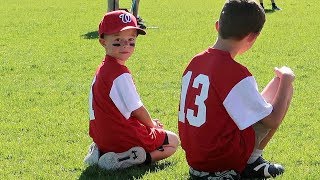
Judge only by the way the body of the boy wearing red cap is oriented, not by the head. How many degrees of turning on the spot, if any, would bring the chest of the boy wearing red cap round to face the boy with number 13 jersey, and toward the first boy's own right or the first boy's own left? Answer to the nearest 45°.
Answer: approximately 45° to the first boy's own right

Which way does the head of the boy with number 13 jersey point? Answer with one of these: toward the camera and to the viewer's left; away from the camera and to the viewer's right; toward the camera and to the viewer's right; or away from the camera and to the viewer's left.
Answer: away from the camera and to the viewer's right

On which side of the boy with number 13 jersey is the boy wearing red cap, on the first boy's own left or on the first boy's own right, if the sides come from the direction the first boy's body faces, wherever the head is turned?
on the first boy's own left

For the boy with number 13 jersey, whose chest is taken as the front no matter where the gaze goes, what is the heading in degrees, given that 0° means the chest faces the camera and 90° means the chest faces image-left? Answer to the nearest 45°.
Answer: approximately 225°
